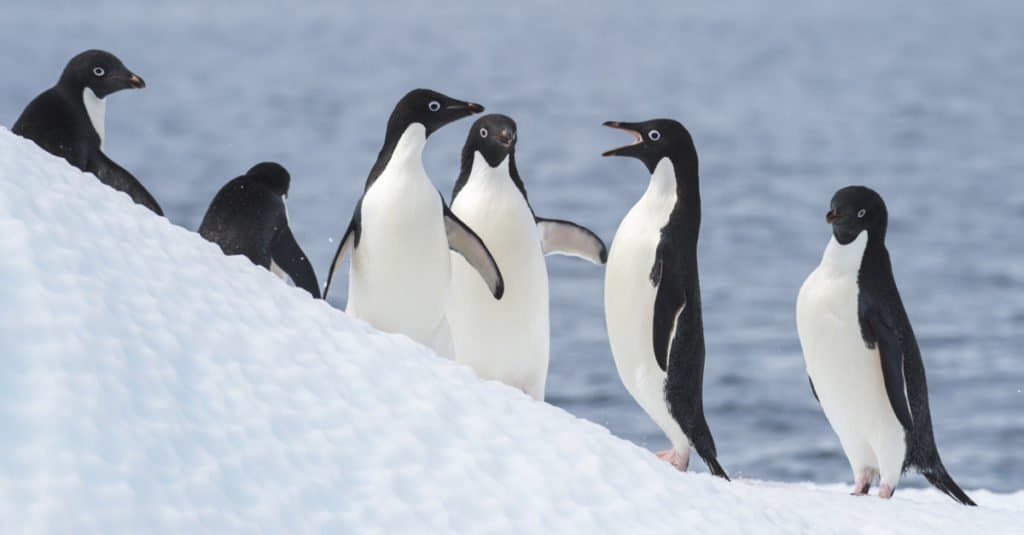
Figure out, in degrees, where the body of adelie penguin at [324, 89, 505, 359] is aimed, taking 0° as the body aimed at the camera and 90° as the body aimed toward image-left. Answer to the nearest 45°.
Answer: approximately 315°

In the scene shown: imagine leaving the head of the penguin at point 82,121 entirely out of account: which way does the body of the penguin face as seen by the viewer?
to the viewer's right

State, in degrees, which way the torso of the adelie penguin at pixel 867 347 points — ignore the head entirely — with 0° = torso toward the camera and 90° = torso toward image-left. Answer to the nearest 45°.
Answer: approximately 45°

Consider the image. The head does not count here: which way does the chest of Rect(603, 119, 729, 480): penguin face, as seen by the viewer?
to the viewer's left

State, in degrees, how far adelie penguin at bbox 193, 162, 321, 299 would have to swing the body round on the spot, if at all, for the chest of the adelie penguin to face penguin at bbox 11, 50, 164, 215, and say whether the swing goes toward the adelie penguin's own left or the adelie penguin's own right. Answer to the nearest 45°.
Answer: approximately 135° to the adelie penguin's own left

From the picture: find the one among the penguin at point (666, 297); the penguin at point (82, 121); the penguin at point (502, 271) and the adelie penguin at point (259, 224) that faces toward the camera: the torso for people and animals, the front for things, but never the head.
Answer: the penguin at point (502, 271)

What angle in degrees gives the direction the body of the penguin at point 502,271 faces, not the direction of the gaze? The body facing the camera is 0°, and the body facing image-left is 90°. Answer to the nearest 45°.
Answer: approximately 0°

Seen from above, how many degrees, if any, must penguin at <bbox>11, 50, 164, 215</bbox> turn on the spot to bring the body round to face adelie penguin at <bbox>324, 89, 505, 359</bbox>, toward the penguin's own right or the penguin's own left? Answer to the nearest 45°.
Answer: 0° — it already faces it

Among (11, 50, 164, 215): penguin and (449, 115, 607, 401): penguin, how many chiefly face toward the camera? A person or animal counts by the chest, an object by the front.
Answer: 1

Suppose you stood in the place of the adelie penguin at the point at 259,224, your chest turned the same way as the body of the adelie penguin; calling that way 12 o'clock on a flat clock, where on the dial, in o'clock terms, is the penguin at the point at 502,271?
The penguin is roughly at 1 o'clock from the adelie penguin.

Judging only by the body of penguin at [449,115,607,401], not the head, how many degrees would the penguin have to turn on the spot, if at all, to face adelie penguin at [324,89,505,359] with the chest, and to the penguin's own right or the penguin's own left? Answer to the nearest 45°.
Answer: approximately 45° to the penguin's own right
